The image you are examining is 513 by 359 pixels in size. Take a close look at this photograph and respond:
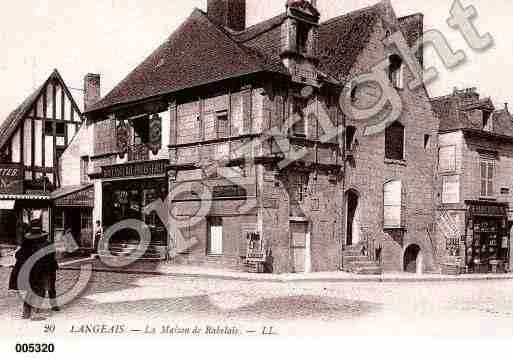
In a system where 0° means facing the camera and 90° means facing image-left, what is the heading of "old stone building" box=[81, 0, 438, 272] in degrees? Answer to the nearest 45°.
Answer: approximately 45°

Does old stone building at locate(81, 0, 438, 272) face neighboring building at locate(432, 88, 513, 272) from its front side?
no

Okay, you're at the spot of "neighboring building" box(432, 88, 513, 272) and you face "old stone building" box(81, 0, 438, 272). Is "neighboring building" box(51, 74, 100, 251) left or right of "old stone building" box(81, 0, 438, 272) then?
right

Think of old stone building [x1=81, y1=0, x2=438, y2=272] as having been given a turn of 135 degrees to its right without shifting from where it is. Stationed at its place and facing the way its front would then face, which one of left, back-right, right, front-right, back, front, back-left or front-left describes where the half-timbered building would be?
front-left

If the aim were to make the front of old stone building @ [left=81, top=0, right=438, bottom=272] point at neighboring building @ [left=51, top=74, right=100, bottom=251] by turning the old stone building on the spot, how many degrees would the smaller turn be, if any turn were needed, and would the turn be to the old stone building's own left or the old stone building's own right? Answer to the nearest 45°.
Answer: approximately 90° to the old stone building's own right
